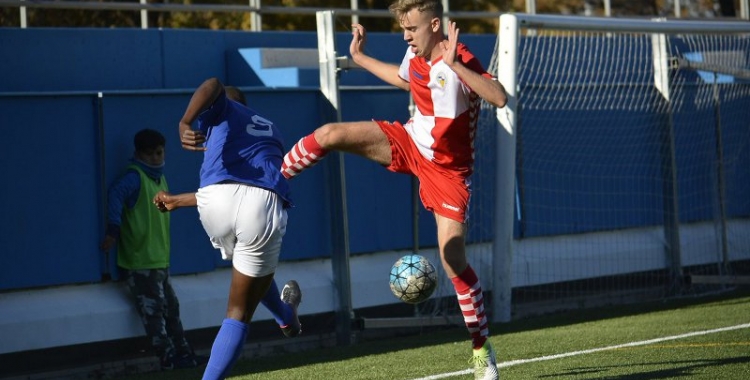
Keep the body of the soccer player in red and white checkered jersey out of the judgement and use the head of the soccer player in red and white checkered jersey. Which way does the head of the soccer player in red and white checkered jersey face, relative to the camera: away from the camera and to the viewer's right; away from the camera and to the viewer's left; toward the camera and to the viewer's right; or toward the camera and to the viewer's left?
toward the camera and to the viewer's left

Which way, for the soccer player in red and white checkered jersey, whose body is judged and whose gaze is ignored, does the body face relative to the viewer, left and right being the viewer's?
facing the viewer and to the left of the viewer

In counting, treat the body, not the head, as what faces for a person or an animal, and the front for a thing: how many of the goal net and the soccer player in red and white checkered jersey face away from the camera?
0

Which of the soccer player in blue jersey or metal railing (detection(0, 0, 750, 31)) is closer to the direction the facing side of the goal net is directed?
the soccer player in blue jersey

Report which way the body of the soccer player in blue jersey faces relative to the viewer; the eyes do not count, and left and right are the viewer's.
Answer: facing away from the viewer and to the left of the viewer

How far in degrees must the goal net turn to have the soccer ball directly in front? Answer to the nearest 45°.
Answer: approximately 45° to its right

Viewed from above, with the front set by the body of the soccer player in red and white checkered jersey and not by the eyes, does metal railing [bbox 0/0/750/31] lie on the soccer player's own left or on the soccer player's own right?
on the soccer player's own right

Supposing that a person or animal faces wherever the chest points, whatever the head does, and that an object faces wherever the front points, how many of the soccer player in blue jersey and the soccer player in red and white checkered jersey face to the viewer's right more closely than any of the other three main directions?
0
